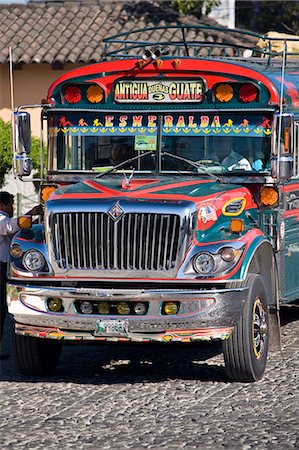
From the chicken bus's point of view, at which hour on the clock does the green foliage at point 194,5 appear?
The green foliage is roughly at 6 o'clock from the chicken bus.

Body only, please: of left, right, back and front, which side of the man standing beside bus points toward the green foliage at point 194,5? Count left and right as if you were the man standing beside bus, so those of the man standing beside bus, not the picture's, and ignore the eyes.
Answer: left

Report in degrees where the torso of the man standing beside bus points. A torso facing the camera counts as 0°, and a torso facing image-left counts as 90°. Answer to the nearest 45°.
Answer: approximately 270°

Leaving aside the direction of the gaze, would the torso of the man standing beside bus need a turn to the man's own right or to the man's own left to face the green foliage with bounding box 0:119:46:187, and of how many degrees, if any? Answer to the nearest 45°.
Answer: approximately 90° to the man's own left

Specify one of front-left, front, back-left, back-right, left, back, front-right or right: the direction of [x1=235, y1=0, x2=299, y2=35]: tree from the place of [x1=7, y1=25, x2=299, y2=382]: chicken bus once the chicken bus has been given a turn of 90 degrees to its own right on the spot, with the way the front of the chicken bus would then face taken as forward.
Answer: right

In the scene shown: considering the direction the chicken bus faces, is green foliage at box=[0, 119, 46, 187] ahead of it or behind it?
behind

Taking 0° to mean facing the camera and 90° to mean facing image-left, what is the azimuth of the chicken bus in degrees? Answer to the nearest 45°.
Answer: approximately 0°
